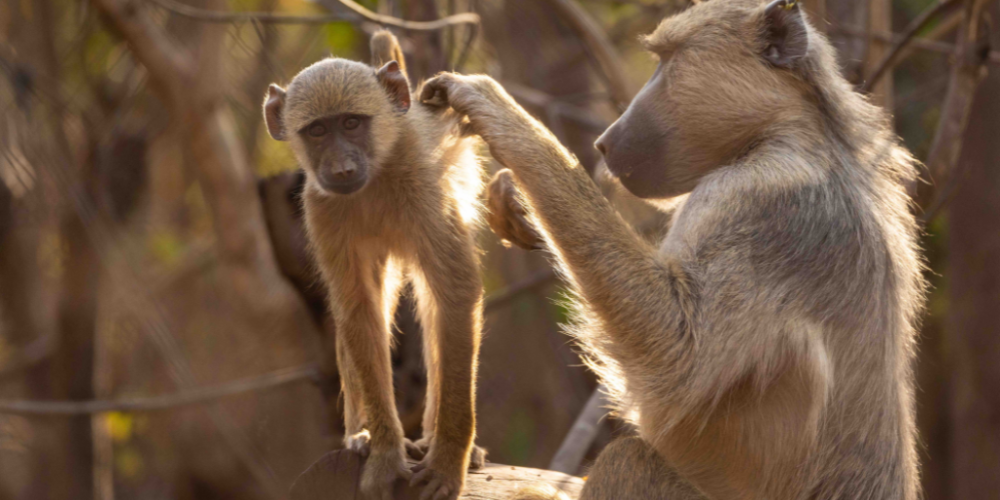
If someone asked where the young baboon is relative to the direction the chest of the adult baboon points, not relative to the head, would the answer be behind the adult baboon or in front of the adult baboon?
in front

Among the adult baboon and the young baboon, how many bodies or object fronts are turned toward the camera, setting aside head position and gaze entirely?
1

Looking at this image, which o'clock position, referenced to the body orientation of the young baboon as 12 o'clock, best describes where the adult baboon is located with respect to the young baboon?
The adult baboon is roughly at 10 o'clock from the young baboon.

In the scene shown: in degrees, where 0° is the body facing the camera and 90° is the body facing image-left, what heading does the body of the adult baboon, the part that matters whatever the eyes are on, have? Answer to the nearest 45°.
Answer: approximately 90°

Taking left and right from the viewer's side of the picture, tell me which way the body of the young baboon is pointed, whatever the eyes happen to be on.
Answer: facing the viewer

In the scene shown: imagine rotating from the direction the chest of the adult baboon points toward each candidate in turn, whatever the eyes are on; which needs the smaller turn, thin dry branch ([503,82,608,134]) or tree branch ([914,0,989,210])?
the thin dry branch

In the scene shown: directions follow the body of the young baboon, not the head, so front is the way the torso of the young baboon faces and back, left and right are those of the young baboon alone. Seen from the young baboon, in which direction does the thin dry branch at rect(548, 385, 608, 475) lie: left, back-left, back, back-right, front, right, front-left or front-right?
back-left

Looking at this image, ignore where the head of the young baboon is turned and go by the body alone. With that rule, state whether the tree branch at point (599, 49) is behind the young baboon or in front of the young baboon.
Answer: behind
